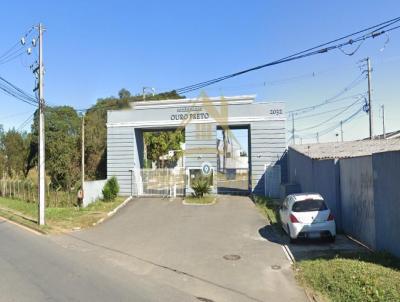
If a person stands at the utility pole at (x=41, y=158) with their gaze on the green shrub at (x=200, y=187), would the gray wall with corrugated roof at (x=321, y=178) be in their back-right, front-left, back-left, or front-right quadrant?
front-right

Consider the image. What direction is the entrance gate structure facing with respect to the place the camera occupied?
facing the viewer

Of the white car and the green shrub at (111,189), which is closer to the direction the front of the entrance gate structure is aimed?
the white car

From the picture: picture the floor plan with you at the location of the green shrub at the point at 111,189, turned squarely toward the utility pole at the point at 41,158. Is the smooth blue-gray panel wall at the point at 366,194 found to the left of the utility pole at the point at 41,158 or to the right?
left

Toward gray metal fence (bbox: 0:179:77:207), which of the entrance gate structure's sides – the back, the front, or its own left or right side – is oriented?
right

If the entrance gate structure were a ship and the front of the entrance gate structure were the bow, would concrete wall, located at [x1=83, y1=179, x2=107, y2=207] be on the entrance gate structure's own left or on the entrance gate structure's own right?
on the entrance gate structure's own right

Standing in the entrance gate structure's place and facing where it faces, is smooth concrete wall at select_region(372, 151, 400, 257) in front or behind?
in front
